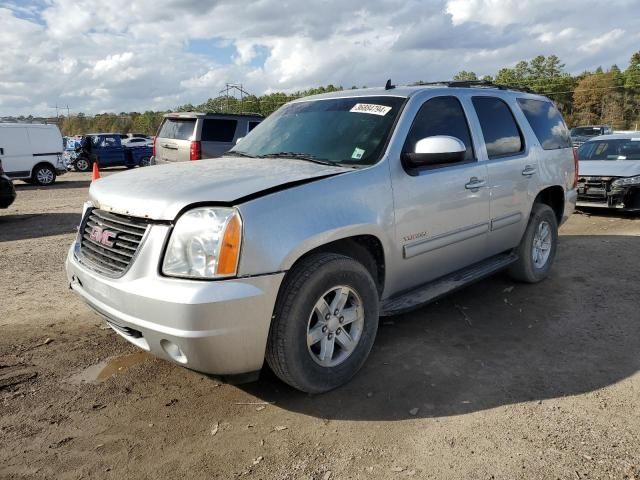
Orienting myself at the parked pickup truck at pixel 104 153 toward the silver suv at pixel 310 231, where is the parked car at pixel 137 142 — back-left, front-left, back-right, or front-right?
back-left

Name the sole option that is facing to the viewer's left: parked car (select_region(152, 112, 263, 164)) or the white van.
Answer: the white van

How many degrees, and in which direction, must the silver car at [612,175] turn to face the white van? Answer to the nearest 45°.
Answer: approximately 45° to its right

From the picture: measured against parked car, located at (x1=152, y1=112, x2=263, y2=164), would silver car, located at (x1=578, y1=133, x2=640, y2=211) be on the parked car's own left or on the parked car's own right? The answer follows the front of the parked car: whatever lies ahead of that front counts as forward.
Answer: on the parked car's own right

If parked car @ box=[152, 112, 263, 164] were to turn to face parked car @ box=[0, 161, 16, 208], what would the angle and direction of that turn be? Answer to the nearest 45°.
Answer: approximately 135° to its left

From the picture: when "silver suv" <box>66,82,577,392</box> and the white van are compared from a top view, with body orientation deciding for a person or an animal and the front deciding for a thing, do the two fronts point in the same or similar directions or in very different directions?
same or similar directions

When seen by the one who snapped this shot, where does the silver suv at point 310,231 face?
facing the viewer and to the left of the viewer

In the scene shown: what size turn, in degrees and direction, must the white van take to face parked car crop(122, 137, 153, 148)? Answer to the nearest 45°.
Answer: approximately 135° to its right

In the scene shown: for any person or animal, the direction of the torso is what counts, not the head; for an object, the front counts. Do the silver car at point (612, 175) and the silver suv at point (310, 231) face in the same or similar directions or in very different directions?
same or similar directions
